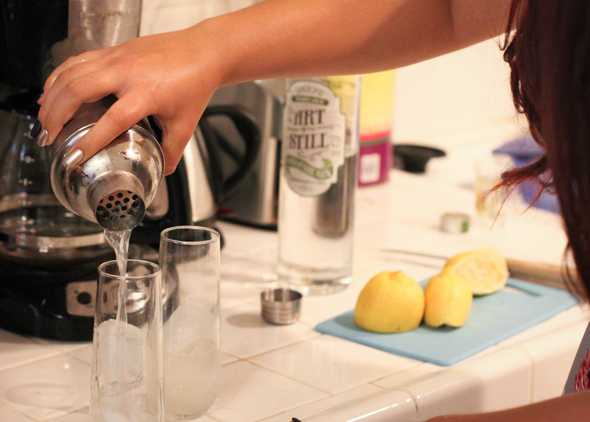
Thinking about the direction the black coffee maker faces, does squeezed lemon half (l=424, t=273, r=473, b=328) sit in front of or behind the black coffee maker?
in front

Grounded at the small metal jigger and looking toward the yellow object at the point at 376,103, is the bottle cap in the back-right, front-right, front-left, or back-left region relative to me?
front-right

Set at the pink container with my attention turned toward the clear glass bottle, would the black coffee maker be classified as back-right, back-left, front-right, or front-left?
front-right

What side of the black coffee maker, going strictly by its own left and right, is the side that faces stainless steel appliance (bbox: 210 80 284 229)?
left

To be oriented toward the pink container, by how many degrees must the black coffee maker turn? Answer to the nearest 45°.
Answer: approximately 90° to its left

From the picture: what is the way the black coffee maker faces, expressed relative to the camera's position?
facing the viewer and to the right of the viewer

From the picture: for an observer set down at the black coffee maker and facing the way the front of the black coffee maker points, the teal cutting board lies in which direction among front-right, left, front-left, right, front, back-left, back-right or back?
front-left

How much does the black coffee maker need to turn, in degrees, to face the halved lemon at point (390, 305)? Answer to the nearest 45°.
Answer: approximately 45° to its left

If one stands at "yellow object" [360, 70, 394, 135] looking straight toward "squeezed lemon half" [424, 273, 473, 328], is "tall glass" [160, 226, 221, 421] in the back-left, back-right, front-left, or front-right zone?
front-right
